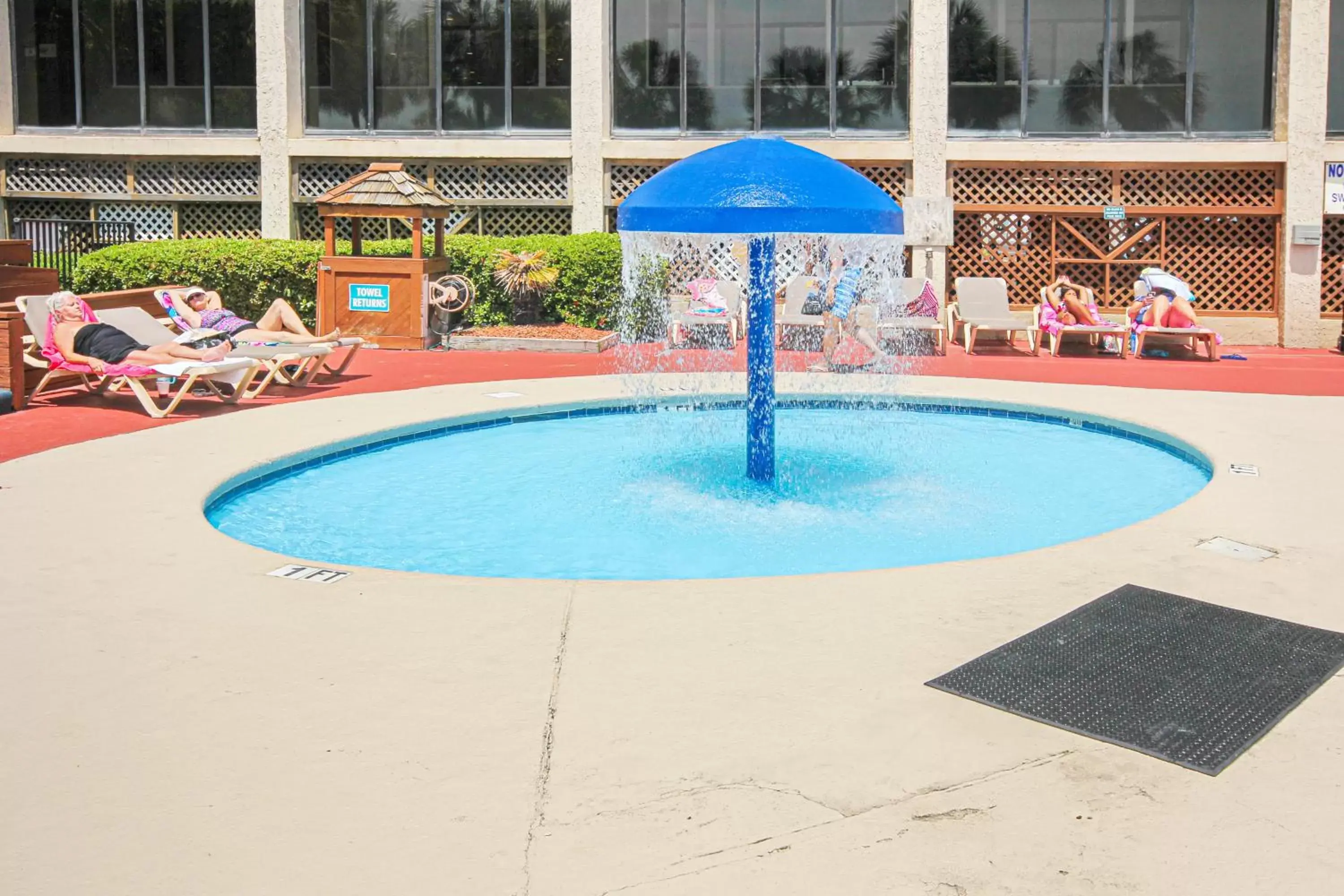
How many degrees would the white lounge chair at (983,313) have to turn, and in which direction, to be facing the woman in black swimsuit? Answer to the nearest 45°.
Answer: approximately 90° to its right

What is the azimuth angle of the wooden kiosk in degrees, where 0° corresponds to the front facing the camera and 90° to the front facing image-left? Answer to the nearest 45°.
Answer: approximately 0°

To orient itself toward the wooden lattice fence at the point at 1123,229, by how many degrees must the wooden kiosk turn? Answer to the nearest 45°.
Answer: approximately 90° to its left

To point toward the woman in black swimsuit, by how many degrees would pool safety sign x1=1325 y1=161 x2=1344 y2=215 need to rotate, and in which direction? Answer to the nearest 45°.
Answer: approximately 45° to its right

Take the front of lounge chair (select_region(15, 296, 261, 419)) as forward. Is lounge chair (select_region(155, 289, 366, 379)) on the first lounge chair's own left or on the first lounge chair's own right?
on the first lounge chair's own left

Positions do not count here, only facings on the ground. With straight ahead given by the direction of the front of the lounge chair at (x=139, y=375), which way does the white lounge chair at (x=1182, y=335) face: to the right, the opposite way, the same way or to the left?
to the right

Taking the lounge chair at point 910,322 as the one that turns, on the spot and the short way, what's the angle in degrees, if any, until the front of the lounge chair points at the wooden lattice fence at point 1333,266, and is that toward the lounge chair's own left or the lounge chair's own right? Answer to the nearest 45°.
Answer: approximately 135° to the lounge chair's own left

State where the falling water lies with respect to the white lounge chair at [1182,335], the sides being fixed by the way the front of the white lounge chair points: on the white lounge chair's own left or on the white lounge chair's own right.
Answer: on the white lounge chair's own right

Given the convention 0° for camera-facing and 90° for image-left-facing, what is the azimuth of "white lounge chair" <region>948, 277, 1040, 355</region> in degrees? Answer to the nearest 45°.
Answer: approximately 315°

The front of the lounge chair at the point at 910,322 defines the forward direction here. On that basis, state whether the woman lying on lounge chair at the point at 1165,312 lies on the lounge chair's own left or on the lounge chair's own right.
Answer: on the lounge chair's own left

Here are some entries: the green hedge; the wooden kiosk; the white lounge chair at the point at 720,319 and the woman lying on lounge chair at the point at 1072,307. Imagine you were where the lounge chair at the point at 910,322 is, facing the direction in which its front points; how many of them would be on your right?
3
